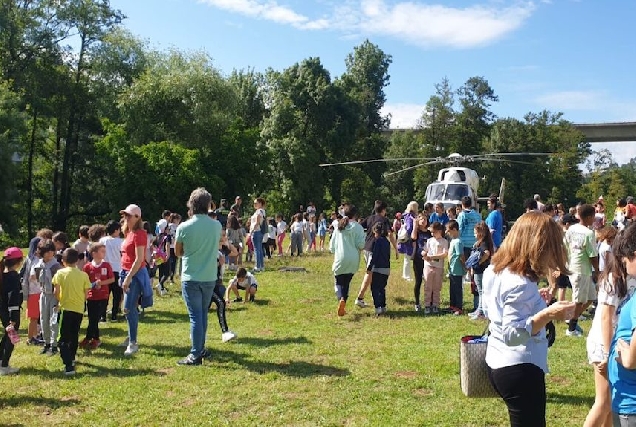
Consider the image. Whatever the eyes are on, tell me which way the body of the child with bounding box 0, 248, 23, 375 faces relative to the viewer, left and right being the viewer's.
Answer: facing to the right of the viewer

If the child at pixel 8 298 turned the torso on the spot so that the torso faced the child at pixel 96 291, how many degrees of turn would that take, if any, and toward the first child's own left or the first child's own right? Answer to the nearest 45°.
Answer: approximately 45° to the first child's own left

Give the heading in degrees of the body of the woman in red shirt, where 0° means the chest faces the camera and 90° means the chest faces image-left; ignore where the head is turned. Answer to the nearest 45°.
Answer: approximately 45°

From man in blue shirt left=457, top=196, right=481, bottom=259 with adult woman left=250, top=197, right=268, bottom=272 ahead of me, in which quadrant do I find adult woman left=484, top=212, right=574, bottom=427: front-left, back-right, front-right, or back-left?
back-left
